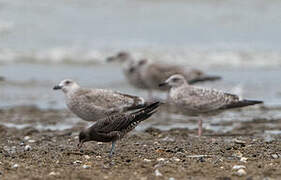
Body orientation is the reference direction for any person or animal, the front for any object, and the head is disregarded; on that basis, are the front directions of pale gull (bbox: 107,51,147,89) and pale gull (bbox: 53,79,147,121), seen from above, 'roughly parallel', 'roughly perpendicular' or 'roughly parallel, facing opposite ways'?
roughly parallel

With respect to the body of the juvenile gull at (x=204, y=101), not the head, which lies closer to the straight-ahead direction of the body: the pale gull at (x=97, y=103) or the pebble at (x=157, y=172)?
the pale gull

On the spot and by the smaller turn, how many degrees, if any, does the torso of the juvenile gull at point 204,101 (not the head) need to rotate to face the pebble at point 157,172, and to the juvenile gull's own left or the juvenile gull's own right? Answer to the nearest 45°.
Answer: approximately 90° to the juvenile gull's own left

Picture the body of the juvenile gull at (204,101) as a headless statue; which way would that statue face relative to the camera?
to the viewer's left

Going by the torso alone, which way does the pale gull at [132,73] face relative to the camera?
to the viewer's left

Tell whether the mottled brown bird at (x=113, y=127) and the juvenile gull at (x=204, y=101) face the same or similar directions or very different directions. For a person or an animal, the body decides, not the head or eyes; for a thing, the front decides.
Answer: same or similar directions

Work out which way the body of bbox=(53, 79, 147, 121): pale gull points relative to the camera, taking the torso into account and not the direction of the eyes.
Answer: to the viewer's left

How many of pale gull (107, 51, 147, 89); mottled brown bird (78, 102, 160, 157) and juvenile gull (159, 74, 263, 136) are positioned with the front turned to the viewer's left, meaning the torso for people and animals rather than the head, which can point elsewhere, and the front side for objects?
3

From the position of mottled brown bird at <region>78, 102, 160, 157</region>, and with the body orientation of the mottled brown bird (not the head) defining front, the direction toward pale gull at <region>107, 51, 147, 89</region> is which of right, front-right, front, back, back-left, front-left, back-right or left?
right

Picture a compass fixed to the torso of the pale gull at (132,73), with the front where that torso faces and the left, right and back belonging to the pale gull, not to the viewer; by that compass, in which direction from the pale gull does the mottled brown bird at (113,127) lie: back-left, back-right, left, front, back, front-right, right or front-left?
left

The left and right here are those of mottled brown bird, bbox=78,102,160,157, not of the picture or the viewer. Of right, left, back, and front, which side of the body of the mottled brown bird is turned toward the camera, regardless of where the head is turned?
left

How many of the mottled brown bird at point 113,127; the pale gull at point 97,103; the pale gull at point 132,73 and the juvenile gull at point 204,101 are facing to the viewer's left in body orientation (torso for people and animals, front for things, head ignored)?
4

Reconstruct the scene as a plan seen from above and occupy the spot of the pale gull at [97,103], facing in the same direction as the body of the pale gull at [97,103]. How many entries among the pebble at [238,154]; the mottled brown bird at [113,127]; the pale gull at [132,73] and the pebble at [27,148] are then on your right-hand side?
1
